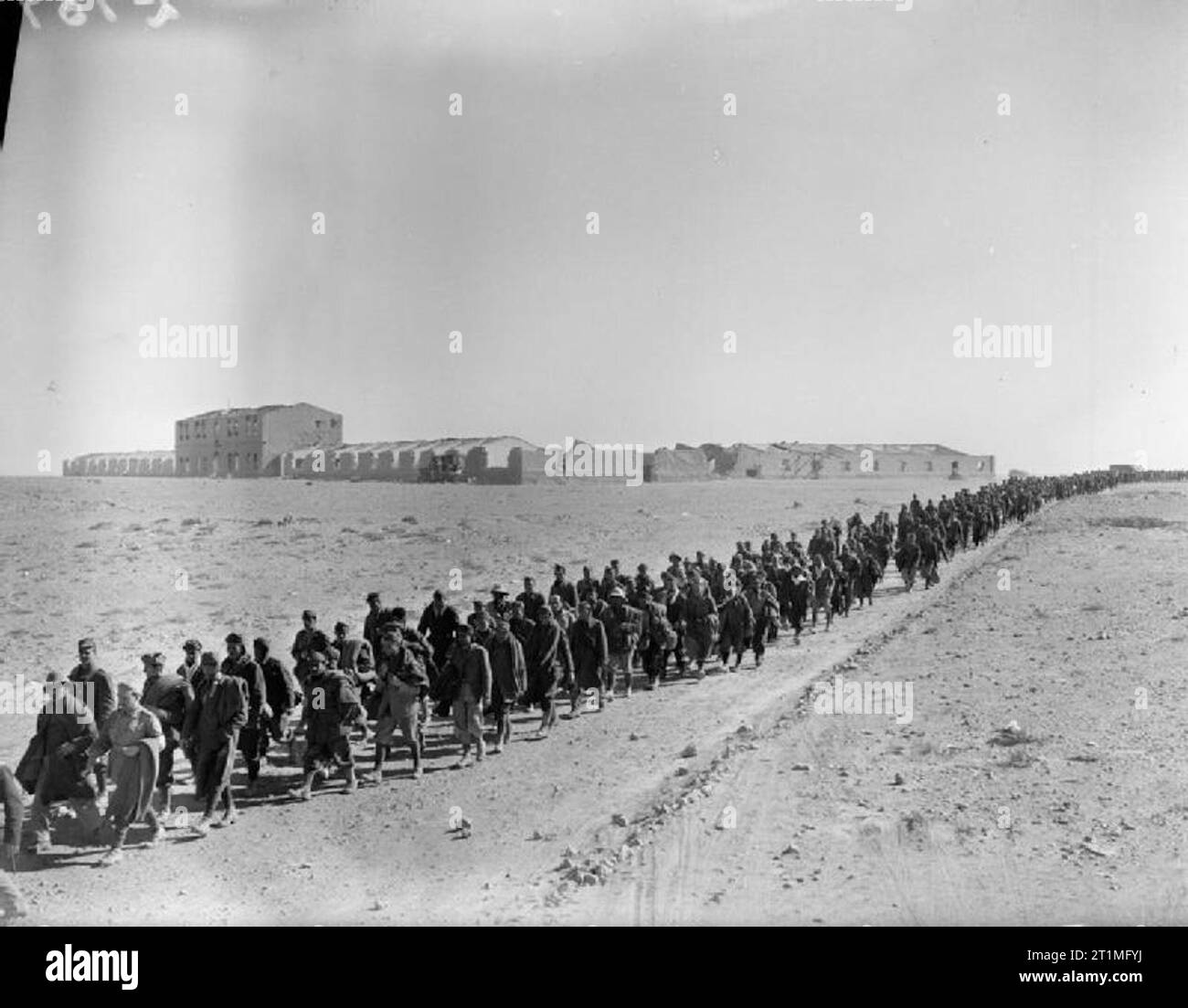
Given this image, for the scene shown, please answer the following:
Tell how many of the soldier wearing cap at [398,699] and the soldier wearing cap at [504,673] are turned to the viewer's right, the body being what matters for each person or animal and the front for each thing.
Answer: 0

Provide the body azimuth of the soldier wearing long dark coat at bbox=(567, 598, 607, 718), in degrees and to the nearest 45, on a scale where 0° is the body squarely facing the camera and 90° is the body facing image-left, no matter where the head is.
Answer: approximately 45°

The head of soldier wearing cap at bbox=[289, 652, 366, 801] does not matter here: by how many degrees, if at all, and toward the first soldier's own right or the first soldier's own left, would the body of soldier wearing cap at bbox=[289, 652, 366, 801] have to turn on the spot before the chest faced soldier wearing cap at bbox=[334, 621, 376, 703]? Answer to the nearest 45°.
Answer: approximately 135° to the first soldier's own right

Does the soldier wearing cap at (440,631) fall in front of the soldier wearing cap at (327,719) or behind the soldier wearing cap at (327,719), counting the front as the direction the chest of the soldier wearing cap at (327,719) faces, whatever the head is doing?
behind

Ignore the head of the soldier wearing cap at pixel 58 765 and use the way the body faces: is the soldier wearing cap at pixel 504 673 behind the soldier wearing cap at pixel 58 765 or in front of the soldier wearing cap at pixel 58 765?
behind

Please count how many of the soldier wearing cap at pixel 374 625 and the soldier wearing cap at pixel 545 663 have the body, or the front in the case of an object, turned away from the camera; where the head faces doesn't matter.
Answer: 0

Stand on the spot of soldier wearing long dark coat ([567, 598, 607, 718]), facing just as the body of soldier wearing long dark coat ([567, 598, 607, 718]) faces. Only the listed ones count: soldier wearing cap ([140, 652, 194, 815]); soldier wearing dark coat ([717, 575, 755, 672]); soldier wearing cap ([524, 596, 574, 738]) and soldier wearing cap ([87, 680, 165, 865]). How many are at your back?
1

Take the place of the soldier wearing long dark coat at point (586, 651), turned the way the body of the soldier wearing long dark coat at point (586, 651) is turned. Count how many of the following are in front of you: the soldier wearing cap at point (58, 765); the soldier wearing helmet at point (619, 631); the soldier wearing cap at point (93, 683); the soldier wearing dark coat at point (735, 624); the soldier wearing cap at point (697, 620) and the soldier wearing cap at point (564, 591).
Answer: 2

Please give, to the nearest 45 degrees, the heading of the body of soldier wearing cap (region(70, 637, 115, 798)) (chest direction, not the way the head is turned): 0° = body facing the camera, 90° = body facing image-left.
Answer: approximately 45°

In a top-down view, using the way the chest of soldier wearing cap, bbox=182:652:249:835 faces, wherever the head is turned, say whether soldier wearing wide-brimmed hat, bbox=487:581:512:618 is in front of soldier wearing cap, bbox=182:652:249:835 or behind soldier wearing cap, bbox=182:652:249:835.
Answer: behind

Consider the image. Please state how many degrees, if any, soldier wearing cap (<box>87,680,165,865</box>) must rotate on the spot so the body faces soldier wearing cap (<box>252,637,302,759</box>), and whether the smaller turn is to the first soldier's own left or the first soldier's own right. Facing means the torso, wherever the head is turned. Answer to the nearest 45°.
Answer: approximately 180°

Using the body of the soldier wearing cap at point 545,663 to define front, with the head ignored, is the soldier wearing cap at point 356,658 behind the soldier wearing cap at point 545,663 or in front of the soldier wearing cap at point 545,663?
in front

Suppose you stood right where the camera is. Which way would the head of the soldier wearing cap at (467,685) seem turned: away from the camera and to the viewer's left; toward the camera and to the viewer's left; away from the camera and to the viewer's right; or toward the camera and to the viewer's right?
toward the camera and to the viewer's left
